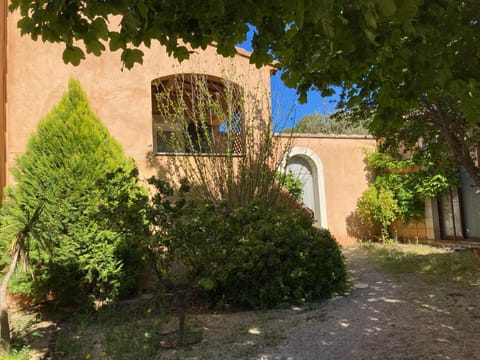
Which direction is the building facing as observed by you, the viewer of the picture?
facing the viewer

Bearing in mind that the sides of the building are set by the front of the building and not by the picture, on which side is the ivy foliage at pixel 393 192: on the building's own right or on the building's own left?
on the building's own left
